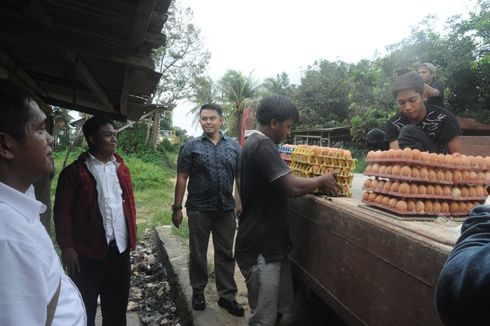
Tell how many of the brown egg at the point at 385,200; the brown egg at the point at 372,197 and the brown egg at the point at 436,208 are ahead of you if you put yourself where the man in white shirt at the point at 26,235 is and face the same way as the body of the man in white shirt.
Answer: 3

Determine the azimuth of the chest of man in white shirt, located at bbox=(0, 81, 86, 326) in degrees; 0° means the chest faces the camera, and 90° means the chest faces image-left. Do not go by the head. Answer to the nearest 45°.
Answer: approximately 270°

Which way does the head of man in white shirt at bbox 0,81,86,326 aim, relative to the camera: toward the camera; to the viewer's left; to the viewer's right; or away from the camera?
to the viewer's right

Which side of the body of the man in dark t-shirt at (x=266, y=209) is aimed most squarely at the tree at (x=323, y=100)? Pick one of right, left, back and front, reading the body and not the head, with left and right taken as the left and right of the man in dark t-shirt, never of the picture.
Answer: left

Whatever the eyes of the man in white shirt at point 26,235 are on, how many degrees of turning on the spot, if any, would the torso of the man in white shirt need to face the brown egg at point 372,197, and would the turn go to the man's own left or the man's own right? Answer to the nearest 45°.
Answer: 0° — they already face it

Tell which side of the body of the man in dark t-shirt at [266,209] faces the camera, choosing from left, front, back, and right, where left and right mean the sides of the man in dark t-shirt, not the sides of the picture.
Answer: right

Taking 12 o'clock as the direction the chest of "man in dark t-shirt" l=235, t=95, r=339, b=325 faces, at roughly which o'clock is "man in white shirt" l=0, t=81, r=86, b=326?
The man in white shirt is roughly at 4 o'clock from the man in dark t-shirt.

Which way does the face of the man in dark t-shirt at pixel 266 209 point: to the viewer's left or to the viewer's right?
to the viewer's right

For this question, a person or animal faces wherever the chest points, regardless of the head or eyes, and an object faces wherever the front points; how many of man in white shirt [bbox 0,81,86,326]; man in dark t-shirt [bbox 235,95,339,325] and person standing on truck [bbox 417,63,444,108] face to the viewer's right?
2

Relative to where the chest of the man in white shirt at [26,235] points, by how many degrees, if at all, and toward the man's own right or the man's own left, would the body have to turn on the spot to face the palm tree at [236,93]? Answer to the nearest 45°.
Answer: approximately 45° to the man's own left

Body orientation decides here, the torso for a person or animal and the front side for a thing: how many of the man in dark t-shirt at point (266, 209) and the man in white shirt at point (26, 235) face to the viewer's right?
2

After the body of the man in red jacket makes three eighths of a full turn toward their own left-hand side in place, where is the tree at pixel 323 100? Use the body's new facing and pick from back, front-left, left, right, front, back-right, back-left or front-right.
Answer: front-right
